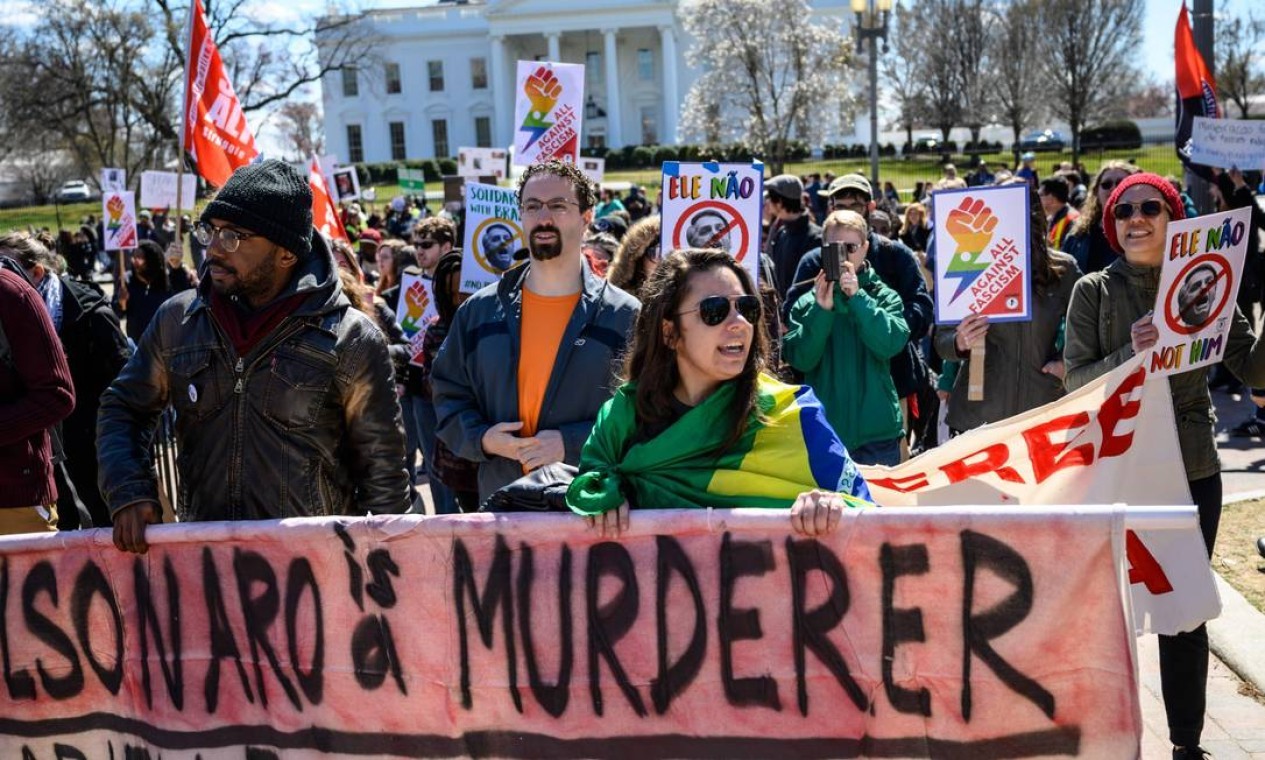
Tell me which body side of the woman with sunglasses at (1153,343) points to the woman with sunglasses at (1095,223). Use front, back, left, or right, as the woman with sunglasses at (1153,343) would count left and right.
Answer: back

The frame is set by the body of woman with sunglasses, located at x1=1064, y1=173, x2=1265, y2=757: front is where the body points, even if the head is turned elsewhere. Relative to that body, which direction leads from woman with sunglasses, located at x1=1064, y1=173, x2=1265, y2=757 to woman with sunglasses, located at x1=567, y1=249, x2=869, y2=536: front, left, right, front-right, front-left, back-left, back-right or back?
front-right

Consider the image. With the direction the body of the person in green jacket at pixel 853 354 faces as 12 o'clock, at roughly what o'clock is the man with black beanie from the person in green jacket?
The man with black beanie is roughly at 1 o'clock from the person in green jacket.

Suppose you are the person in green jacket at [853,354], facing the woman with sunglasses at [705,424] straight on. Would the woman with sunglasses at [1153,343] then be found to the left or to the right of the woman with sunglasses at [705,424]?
left

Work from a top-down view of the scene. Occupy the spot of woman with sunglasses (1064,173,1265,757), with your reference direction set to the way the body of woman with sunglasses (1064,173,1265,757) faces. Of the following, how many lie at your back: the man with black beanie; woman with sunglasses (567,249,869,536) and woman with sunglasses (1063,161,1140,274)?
1

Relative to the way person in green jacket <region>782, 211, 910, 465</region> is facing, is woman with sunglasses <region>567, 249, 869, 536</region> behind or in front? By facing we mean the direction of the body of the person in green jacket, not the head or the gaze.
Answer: in front

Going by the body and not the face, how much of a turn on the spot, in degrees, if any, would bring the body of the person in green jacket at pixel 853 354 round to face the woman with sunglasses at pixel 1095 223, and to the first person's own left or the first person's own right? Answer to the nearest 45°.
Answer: approximately 135° to the first person's own left

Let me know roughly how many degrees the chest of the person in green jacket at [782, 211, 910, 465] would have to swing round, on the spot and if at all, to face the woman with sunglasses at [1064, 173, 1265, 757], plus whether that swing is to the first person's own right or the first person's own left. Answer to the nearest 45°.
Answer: approximately 45° to the first person's own left

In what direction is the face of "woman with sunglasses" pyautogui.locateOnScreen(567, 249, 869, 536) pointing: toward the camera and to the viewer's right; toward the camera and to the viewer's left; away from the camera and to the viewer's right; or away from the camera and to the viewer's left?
toward the camera and to the viewer's right

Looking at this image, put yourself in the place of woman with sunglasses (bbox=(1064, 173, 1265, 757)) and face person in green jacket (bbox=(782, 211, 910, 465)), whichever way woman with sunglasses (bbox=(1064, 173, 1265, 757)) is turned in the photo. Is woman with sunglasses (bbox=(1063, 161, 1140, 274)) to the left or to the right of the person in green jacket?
right

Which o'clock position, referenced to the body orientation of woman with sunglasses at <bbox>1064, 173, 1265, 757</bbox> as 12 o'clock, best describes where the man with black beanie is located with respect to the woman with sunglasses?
The man with black beanie is roughly at 2 o'clock from the woman with sunglasses.

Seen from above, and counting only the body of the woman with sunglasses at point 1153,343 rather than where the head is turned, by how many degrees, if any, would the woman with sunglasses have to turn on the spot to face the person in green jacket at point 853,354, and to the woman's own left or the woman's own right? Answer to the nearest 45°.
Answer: approximately 135° to the woman's own right
